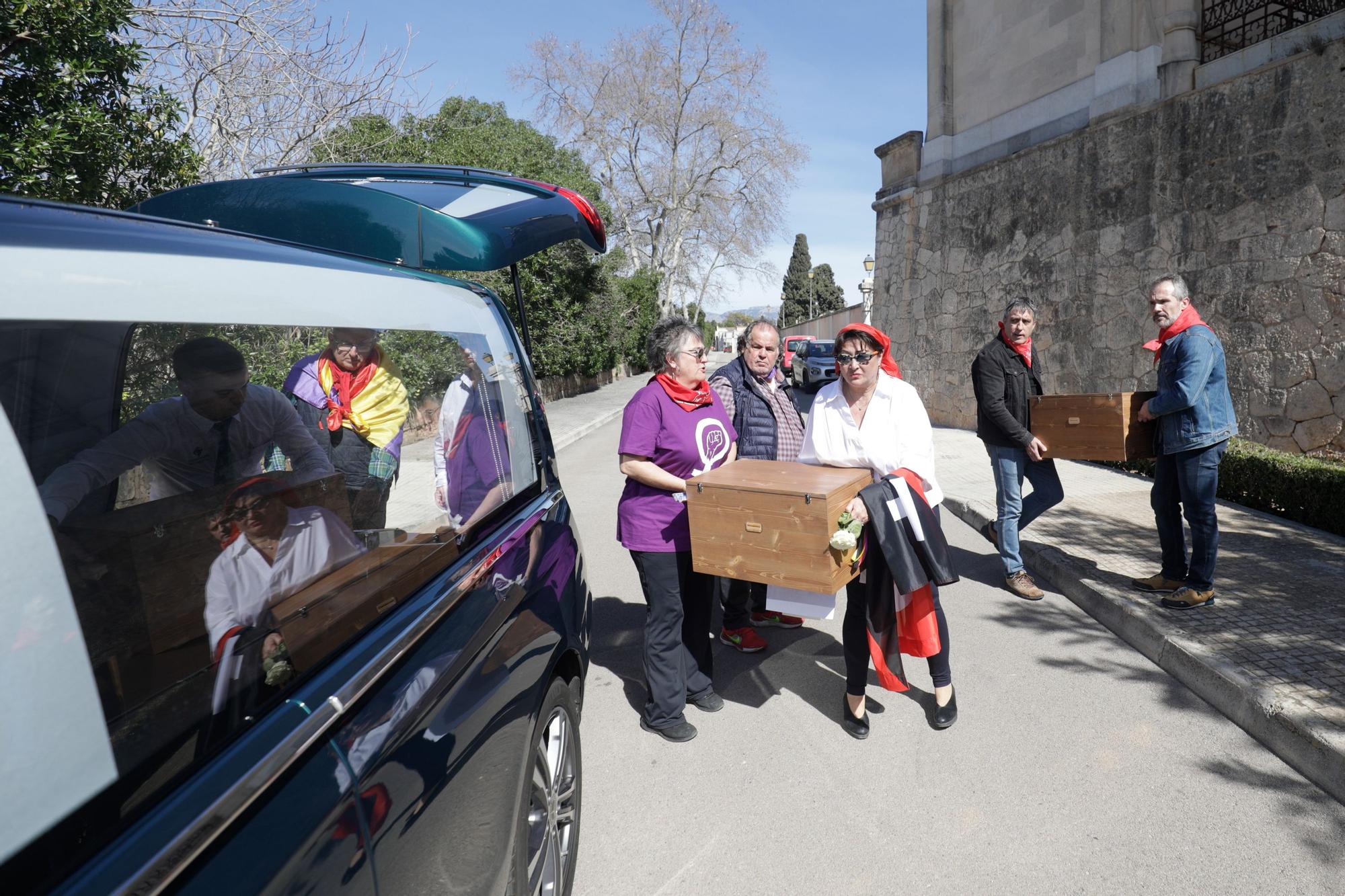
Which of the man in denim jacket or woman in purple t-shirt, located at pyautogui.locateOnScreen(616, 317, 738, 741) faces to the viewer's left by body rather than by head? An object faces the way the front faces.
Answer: the man in denim jacket

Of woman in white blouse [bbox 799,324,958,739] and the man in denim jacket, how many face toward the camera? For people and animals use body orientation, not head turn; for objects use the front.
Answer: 1

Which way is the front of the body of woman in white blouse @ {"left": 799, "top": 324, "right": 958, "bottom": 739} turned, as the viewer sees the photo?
toward the camera

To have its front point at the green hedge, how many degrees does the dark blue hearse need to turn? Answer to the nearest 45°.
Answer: approximately 135° to its left

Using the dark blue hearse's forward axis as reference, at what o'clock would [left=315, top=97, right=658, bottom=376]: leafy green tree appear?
The leafy green tree is roughly at 5 o'clock from the dark blue hearse.

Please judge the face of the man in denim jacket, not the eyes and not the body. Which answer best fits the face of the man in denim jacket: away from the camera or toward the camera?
toward the camera

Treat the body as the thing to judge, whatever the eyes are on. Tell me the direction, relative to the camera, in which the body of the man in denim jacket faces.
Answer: to the viewer's left

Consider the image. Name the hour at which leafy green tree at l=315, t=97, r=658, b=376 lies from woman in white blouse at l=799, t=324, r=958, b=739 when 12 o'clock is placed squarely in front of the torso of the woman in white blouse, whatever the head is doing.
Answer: The leafy green tree is roughly at 5 o'clock from the woman in white blouse.

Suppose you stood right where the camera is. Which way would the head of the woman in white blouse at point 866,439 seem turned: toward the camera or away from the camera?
toward the camera
